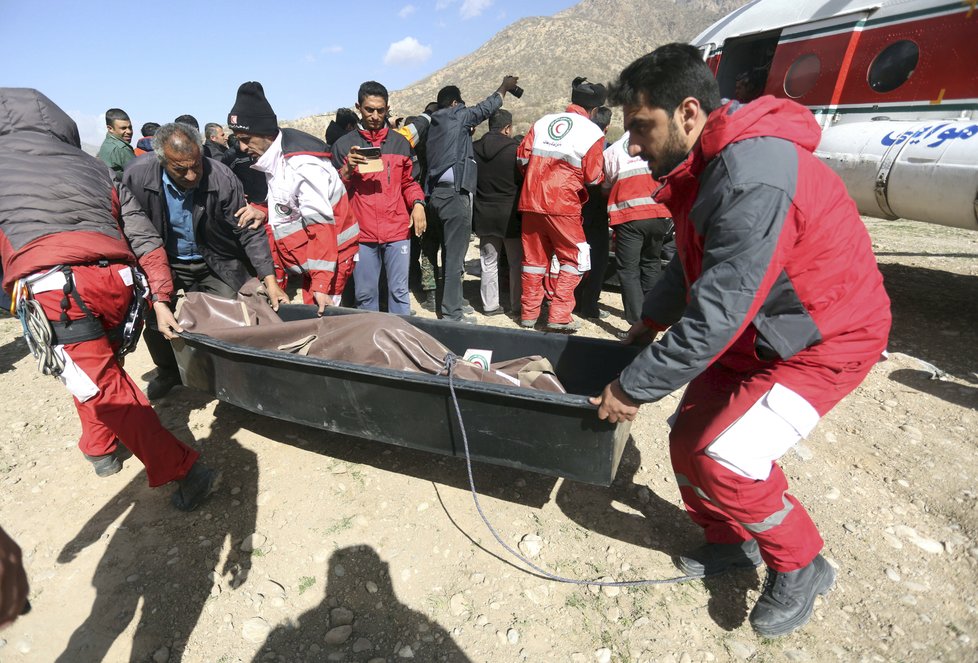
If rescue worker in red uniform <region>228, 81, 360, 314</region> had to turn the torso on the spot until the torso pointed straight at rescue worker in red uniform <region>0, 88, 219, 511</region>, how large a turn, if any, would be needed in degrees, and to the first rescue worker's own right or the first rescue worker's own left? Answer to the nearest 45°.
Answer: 0° — they already face them

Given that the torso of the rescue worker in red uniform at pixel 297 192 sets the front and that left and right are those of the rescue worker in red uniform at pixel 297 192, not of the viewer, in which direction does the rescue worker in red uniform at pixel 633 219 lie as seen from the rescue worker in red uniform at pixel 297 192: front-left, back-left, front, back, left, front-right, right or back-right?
back-left

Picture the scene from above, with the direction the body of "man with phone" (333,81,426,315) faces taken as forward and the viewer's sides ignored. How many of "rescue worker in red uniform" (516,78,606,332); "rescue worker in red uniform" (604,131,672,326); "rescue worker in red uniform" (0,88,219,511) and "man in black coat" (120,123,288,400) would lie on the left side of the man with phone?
2

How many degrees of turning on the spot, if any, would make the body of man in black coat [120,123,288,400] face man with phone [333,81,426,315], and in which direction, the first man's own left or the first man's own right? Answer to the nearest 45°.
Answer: approximately 90° to the first man's own left

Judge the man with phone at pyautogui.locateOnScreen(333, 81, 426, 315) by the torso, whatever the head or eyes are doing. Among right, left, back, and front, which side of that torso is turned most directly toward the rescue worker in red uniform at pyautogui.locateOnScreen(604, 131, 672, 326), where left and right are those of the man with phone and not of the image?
left

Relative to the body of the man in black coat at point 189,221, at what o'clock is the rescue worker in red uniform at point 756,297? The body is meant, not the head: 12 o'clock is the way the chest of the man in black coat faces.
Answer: The rescue worker in red uniform is roughly at 11 o'clock from the man in black coat.

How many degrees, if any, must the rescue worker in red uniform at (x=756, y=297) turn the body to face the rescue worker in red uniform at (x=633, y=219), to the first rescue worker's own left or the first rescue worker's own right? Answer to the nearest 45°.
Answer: approximately 90° to the first rescue worker's own right

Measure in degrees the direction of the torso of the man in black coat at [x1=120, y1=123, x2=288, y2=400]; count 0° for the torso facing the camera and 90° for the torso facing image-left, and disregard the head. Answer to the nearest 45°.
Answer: approximately 0°

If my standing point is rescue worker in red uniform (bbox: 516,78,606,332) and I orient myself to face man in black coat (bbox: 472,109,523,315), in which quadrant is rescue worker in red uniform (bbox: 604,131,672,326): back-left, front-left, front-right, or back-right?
back-right

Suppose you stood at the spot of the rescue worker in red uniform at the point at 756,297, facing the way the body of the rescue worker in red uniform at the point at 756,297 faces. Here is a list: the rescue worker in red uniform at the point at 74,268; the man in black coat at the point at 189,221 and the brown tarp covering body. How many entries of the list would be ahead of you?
3

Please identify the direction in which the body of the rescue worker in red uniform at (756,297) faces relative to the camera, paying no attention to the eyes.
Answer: to the viewer's left

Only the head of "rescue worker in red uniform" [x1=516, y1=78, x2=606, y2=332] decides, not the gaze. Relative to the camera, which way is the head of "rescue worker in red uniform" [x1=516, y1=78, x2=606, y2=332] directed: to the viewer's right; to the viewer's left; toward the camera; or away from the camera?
away from the camera
